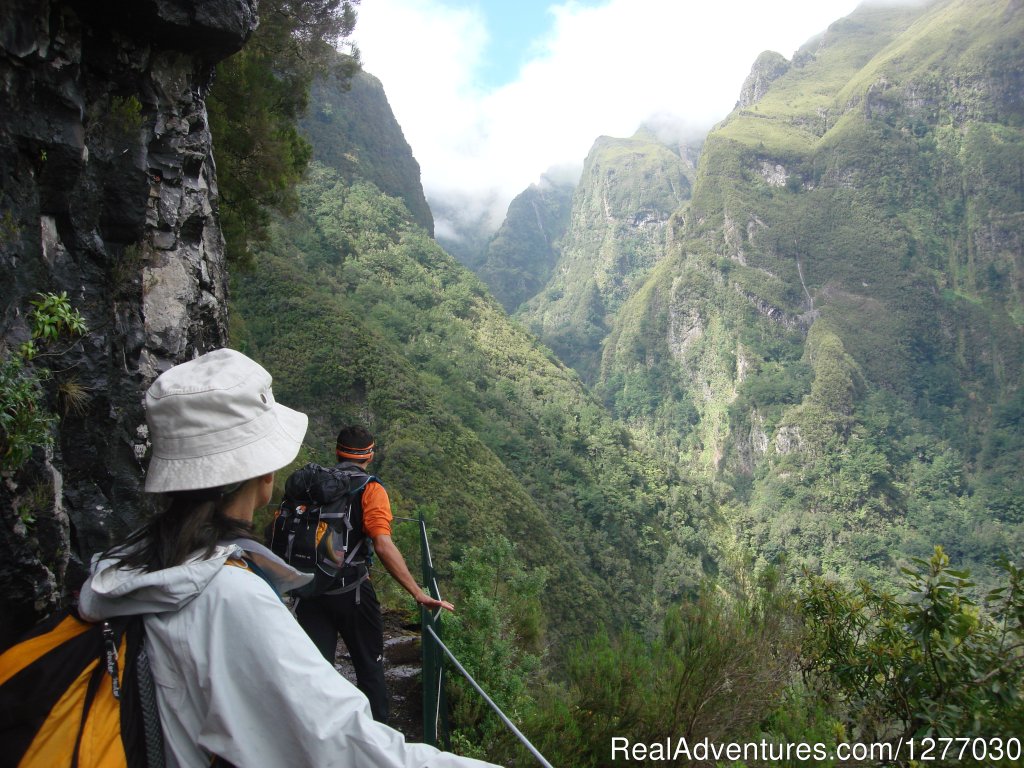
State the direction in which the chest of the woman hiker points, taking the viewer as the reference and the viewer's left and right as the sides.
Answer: facing away from the viewer and to the right of the viewer
